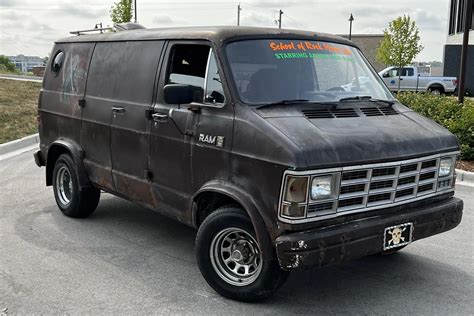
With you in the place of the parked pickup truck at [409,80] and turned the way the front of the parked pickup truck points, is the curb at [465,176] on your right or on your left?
on your left

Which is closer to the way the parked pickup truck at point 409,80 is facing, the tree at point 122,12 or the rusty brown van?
the tree

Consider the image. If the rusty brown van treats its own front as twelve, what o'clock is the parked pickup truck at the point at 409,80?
The parked pickup truck is roughly at 8 o'clock from the rusty brown van.

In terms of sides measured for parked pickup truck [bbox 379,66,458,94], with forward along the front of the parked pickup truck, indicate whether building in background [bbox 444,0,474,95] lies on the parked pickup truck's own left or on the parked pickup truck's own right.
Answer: on the parked pickup truck's own right

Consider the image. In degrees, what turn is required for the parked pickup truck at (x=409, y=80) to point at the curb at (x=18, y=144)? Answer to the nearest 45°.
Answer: approximately 90° to its left

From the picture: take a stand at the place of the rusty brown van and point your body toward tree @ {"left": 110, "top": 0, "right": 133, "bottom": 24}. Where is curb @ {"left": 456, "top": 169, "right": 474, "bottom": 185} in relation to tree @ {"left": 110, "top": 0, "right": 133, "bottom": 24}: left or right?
right

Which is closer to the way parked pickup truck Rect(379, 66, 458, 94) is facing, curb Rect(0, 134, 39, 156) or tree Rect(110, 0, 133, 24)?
the tree

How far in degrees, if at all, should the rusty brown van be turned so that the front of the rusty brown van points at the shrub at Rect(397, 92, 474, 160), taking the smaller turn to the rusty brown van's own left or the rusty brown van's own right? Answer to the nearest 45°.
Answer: approximately 90° to the rusty brown van's own left

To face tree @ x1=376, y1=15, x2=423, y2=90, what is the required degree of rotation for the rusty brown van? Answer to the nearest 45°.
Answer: approximately 135° to its left

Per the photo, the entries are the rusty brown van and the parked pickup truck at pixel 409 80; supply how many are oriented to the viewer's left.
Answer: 1

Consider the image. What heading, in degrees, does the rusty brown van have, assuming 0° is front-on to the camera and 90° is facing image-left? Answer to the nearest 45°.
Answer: approximately 315°

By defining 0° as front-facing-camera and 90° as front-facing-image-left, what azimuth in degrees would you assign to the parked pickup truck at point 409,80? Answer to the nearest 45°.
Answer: approximately 90°
